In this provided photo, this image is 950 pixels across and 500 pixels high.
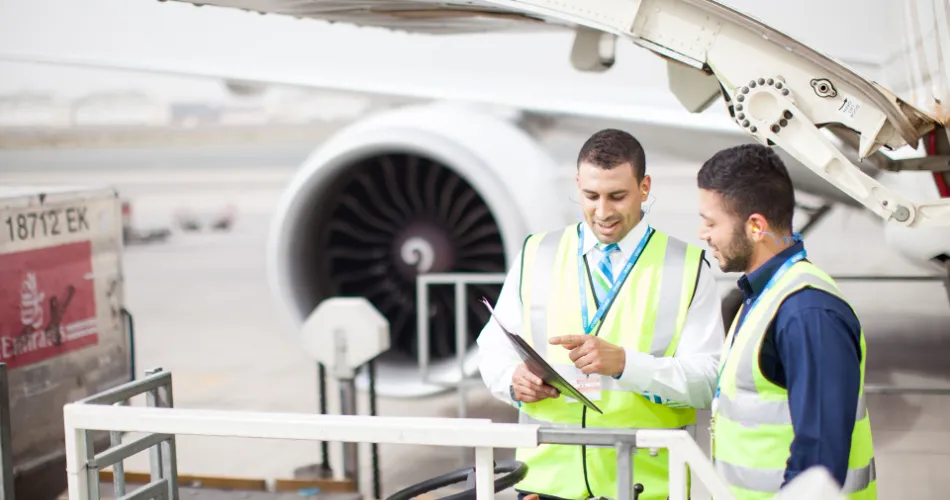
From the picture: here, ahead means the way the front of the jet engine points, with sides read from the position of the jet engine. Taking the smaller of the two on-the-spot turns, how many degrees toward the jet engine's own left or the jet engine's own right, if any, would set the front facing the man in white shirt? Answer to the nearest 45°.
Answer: approximately 45° to the jet engine's own left

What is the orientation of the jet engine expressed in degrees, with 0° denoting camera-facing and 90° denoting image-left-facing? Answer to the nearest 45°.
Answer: approximately 45°

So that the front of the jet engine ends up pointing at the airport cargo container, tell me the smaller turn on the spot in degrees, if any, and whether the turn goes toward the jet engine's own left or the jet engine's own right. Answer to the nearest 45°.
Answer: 0° — it already faces it

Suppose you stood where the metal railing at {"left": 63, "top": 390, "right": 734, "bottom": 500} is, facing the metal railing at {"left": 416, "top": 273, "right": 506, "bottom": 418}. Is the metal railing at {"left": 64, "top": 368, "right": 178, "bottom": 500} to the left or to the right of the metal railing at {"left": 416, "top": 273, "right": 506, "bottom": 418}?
left

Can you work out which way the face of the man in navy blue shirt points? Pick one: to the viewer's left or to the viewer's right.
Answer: to the viewer's left

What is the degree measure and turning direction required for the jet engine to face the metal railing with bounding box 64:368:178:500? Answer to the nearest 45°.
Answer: approximately 45° to its left

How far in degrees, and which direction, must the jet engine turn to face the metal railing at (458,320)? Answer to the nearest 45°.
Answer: approximately 45° to its left

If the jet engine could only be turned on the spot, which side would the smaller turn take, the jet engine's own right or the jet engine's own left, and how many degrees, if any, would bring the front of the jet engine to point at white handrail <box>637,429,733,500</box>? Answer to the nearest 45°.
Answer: approximately 45° to the jet engine's own left

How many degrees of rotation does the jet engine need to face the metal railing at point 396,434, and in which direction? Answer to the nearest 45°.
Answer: approximately 45° to its left
